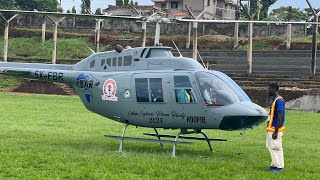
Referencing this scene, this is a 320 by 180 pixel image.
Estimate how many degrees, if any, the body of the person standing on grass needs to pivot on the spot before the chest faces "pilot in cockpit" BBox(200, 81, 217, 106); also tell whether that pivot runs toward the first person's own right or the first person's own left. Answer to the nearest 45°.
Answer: approximately 45° to the first person's own right

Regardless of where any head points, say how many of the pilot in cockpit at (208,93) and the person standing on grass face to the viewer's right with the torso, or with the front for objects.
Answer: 1

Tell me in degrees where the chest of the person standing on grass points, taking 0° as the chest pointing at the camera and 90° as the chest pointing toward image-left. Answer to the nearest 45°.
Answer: approximately 90°

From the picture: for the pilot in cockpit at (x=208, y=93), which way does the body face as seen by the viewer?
to the viewer's right

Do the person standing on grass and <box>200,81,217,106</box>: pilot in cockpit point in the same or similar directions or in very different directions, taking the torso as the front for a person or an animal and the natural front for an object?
very different directions

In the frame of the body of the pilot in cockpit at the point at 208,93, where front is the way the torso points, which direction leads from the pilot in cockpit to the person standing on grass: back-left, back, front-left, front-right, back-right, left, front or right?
front-right

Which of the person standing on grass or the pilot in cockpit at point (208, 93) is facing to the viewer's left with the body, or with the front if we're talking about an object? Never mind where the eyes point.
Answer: the person standing on grass
